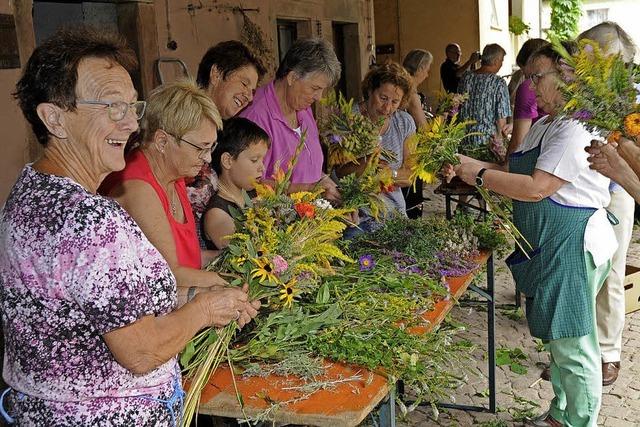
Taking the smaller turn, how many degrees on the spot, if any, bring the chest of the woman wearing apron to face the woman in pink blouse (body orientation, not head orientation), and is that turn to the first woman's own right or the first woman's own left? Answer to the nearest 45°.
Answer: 0° — they already face them

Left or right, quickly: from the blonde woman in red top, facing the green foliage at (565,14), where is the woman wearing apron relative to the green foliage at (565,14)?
right

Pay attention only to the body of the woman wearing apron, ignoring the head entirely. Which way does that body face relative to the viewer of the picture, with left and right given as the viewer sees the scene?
facing to the left of the viewer

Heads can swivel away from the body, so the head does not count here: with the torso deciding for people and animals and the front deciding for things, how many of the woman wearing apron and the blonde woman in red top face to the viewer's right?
1

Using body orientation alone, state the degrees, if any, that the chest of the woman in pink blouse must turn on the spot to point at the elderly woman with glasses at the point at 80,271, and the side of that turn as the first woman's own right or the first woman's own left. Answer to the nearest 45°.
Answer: approximately 45° to the first woman's own right

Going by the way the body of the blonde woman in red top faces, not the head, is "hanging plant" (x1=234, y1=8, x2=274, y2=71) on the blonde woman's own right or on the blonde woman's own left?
on the blonde woman's own left

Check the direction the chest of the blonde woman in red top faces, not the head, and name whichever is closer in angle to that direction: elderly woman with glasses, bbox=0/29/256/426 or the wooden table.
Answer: the wooden table

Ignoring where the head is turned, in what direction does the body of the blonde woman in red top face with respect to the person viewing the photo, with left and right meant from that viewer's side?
facing to the right of the viewer
